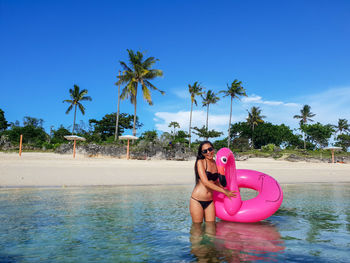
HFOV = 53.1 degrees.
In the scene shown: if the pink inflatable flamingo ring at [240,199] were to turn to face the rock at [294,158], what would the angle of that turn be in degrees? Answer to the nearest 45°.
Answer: approximately 90° to its right

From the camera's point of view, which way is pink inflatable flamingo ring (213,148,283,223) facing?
to the viewer's left

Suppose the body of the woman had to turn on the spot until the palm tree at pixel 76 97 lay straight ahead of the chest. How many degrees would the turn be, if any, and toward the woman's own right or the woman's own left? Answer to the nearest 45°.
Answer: approximately 180°

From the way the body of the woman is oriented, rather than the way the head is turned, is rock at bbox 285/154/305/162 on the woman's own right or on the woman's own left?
on the woman's own left

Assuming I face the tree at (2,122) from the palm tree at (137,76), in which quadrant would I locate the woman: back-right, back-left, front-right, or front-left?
back-left

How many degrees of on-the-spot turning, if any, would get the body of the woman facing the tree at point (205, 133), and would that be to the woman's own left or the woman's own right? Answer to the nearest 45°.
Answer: approximately 135° to the woman's own left

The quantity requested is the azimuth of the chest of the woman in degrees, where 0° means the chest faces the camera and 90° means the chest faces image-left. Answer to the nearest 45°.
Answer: approximately 315°

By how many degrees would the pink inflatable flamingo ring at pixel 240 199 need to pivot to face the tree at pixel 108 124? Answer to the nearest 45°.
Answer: approximately 45° to its right
